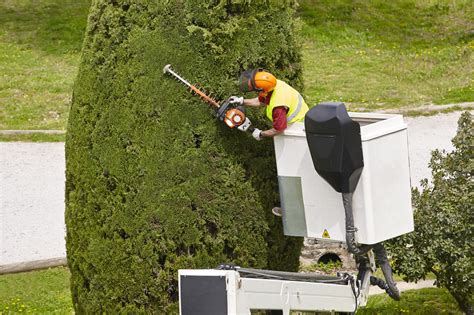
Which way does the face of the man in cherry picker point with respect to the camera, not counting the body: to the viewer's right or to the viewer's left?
to the viewer's left

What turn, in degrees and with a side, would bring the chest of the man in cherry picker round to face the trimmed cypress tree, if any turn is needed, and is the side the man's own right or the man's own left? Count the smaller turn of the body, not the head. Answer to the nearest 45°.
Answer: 0° — they already face it

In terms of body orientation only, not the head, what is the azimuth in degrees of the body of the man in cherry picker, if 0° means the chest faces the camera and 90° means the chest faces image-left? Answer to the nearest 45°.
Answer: approximately 90°
